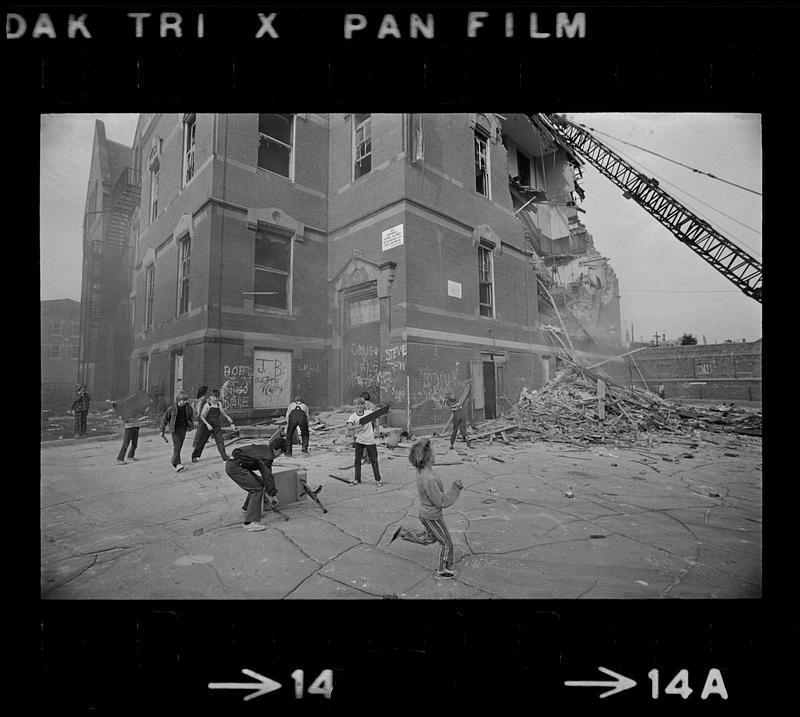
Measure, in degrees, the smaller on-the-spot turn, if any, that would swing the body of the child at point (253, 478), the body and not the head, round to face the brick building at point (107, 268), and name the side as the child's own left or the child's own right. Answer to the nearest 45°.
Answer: approximately 135° to the child's own left

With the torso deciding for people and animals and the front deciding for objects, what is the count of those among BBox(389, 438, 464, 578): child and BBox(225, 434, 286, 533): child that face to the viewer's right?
2

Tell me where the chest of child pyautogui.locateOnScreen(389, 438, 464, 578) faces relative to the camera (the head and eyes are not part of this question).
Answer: to the viewer's right

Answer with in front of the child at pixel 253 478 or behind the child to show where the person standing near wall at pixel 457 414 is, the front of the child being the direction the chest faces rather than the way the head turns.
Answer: in front

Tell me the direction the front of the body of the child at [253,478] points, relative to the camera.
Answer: to the viewer's right
